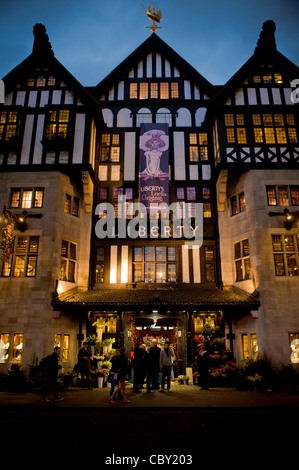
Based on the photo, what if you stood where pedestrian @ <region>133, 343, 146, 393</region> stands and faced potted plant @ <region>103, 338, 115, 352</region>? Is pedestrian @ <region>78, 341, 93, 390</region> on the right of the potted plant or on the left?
left

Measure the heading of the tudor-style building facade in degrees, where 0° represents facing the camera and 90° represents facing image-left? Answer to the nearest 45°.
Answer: approximately 0°
